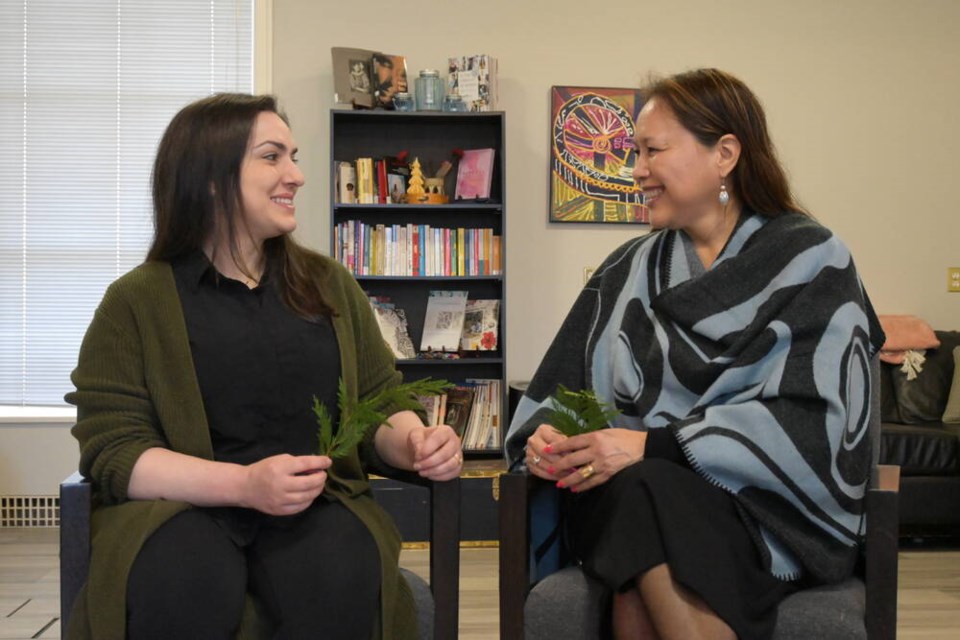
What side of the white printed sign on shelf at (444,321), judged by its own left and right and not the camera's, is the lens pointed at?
front

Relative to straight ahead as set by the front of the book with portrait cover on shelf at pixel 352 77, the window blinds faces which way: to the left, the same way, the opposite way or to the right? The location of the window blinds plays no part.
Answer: the same way

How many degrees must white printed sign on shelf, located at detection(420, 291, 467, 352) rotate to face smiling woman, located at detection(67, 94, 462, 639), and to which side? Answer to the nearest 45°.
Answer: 0° — it already faces them

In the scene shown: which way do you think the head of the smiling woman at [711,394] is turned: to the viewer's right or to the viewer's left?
to the viewer's left

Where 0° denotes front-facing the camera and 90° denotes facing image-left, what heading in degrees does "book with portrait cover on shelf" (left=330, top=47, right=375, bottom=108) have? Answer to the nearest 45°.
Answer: approximately 0°

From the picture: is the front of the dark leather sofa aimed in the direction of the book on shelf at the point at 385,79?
no

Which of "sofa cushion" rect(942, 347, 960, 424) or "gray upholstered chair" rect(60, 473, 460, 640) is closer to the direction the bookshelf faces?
the gray upholstered chair

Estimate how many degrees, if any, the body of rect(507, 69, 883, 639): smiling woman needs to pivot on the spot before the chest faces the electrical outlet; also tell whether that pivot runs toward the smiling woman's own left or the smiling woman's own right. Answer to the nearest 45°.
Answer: approximately 135° to the smiling woman's own right

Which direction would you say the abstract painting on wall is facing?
toward the camera

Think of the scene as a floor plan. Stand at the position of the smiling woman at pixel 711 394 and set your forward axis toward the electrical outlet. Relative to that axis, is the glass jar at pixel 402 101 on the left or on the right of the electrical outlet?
left

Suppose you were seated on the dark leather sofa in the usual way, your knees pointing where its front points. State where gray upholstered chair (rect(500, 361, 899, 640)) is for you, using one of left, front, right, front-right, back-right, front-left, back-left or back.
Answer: front

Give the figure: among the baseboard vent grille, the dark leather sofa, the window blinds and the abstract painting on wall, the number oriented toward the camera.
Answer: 4

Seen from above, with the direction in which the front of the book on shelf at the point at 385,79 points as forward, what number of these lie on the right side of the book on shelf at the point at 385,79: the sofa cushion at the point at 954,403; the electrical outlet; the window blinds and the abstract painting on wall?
1

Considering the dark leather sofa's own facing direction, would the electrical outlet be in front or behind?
behind

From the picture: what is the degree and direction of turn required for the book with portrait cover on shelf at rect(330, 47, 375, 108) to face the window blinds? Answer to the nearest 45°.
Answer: approximately 90° to its right

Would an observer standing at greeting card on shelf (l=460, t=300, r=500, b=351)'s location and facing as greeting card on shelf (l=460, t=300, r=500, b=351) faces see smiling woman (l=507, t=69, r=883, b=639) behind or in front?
in front

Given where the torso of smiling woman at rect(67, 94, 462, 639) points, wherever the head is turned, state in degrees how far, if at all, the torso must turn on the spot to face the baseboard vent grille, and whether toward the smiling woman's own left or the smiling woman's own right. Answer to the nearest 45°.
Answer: approximately 135° to the smiling woman's own right

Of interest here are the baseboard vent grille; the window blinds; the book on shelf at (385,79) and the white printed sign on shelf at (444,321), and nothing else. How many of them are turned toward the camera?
4

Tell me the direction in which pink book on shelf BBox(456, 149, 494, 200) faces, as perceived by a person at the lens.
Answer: facing the viewer
